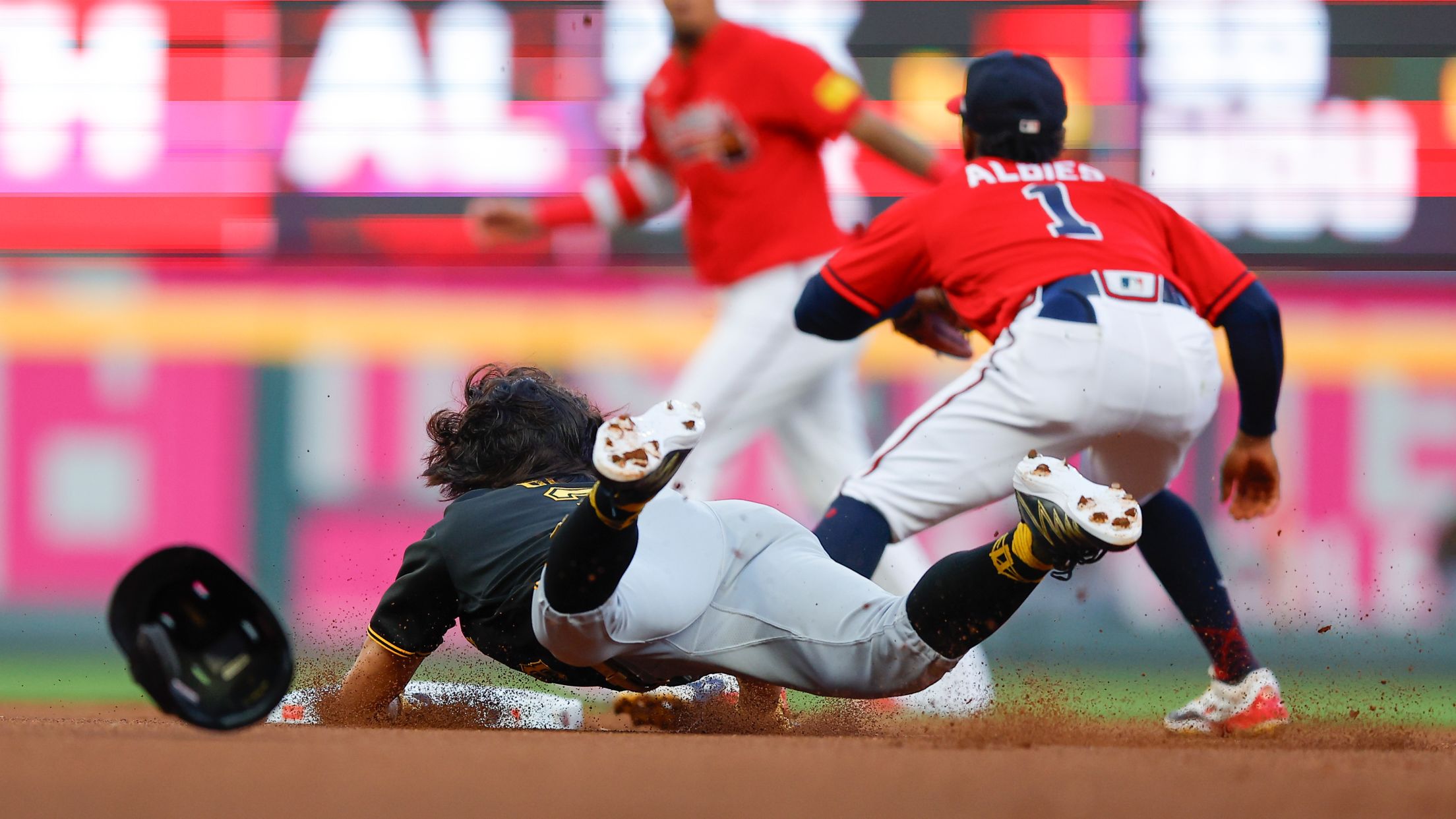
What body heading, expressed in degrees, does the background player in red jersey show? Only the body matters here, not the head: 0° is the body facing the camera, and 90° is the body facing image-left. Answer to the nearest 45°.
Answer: approximately 45°
